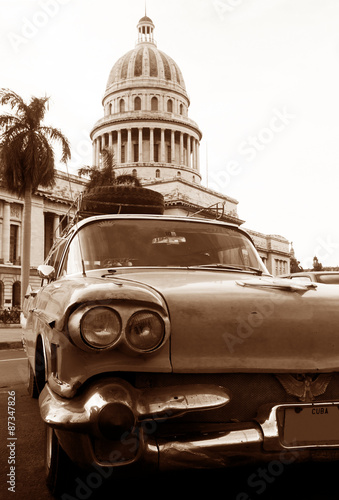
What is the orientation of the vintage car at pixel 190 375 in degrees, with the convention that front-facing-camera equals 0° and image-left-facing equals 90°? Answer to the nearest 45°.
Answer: approximately 315°

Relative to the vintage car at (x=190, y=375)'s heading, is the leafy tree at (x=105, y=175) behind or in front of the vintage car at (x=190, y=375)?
behind

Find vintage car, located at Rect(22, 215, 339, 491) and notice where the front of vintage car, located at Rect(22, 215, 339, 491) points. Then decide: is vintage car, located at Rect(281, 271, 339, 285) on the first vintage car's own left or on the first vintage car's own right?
on the first vintage car's own left

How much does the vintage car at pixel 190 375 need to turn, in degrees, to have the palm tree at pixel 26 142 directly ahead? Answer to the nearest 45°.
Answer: approximately 135° to its left
